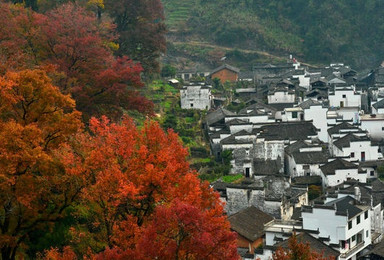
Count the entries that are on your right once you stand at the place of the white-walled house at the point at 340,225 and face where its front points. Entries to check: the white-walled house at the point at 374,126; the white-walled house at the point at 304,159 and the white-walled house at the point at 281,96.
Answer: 0

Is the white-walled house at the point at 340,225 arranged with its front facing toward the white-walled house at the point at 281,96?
no

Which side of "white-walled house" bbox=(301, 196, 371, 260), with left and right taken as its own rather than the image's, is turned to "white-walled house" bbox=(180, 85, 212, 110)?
back

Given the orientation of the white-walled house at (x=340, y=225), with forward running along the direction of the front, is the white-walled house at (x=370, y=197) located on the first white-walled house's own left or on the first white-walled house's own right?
on the first white-walled house's own left

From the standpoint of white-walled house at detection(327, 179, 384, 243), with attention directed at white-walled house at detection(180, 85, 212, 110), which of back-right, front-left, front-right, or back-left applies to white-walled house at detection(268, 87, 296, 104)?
front-right

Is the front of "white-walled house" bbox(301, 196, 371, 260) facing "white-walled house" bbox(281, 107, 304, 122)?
no

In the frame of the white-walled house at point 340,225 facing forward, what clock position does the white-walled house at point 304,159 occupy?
the white-walled house at point 304,159 is roughly at 7 o'clock from the white-walled house at point 340,225.

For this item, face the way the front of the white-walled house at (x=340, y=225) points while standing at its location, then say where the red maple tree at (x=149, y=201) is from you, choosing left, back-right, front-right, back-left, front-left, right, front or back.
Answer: right

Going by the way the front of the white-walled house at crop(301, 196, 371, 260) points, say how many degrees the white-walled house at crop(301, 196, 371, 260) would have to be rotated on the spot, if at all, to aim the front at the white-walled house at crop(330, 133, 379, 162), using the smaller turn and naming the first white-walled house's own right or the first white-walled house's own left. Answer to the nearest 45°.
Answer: approximately 135° to the first white-walled house's own left

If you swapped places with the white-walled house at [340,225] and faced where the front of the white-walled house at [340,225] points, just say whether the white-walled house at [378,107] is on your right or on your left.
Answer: on your left

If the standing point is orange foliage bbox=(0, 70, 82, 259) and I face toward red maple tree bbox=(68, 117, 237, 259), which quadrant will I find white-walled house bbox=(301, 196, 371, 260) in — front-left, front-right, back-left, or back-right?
front-left

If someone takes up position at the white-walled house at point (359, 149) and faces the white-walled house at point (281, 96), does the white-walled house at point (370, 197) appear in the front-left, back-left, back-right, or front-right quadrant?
back-left

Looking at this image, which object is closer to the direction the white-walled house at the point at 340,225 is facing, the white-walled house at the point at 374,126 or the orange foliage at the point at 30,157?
the orange foliage

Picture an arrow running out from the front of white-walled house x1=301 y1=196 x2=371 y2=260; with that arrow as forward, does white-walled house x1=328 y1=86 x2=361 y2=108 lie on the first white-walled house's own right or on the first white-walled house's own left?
on the first white-walled house's own left

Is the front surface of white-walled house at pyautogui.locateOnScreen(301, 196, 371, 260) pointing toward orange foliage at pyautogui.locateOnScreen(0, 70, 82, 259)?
no

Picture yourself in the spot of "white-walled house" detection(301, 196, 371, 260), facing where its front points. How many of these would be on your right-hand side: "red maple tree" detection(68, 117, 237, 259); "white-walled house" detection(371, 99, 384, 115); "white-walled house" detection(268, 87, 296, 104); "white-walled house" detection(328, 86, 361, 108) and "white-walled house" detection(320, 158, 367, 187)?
1
